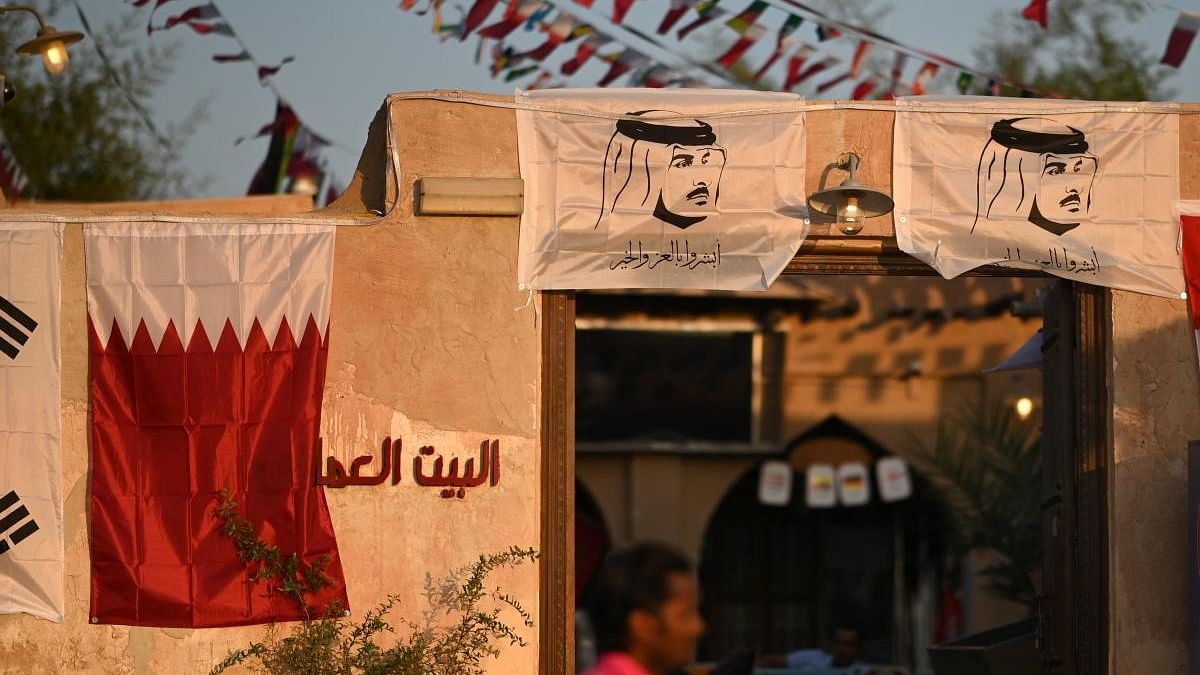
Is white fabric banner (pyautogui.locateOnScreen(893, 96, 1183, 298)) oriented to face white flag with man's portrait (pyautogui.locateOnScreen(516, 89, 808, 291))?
no

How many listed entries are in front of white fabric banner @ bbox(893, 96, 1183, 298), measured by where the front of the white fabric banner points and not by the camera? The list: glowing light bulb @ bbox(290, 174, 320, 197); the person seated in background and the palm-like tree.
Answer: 0

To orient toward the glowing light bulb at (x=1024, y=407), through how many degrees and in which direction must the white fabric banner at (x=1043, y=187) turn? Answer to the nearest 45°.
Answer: approximately 180°

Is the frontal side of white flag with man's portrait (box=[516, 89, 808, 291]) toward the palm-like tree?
no

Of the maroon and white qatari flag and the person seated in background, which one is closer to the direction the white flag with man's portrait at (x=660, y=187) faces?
the maroon and white qatari flag

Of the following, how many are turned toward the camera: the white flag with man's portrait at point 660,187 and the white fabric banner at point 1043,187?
2

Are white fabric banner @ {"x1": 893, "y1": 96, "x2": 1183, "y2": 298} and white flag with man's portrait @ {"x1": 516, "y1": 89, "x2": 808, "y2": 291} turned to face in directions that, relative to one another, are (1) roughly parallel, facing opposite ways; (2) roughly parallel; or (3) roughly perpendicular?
roughly parallel

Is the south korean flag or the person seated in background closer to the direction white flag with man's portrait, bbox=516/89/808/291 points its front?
the south korean flag

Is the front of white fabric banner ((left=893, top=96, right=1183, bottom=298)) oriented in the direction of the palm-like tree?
no

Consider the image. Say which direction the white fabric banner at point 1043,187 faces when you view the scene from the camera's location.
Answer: facing the viewer

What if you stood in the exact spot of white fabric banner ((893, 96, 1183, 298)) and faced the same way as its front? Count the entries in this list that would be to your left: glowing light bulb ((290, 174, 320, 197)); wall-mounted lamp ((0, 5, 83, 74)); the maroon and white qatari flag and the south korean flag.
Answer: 0

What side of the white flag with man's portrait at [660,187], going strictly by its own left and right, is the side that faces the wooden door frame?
left

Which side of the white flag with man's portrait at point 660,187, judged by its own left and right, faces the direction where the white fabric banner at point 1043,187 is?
left

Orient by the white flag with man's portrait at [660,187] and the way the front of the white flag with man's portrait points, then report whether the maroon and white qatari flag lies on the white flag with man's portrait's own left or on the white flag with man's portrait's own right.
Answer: on the white flag with man's portrait's own right

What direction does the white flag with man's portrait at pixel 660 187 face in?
toward the camera

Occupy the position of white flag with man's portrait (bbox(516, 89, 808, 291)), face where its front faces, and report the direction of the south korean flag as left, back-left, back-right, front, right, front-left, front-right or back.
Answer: right

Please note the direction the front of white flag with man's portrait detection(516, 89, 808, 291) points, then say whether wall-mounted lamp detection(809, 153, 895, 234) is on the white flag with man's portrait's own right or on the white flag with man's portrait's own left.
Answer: on the white flag with man's portrait's own left
